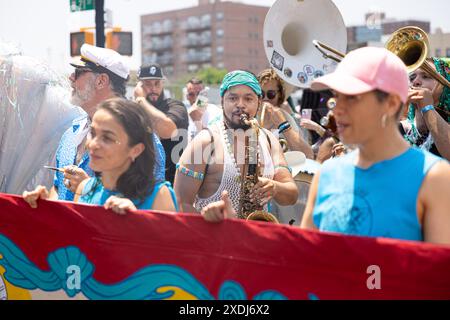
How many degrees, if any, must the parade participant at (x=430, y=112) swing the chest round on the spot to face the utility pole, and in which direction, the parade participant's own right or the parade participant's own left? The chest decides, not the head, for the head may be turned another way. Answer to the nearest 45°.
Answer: approximately 90° to the parade participant's own right

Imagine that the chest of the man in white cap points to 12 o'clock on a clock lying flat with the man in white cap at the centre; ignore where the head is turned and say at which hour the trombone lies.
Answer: The trombone is roughly at 8 o'clock from the man in white cap.

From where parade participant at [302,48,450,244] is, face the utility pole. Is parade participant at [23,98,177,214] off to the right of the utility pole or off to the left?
left

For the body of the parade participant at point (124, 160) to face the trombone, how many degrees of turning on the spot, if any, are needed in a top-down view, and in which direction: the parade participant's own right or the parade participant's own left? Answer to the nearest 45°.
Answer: approximately 180°

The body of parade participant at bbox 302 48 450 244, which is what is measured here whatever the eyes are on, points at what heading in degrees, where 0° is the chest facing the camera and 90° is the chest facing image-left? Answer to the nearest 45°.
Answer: approximately 45°

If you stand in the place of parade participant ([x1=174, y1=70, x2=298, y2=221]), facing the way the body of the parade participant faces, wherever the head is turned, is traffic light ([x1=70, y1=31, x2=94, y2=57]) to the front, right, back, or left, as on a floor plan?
back

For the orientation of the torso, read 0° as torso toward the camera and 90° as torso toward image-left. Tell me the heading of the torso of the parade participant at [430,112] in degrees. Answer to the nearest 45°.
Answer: approximately 45°
